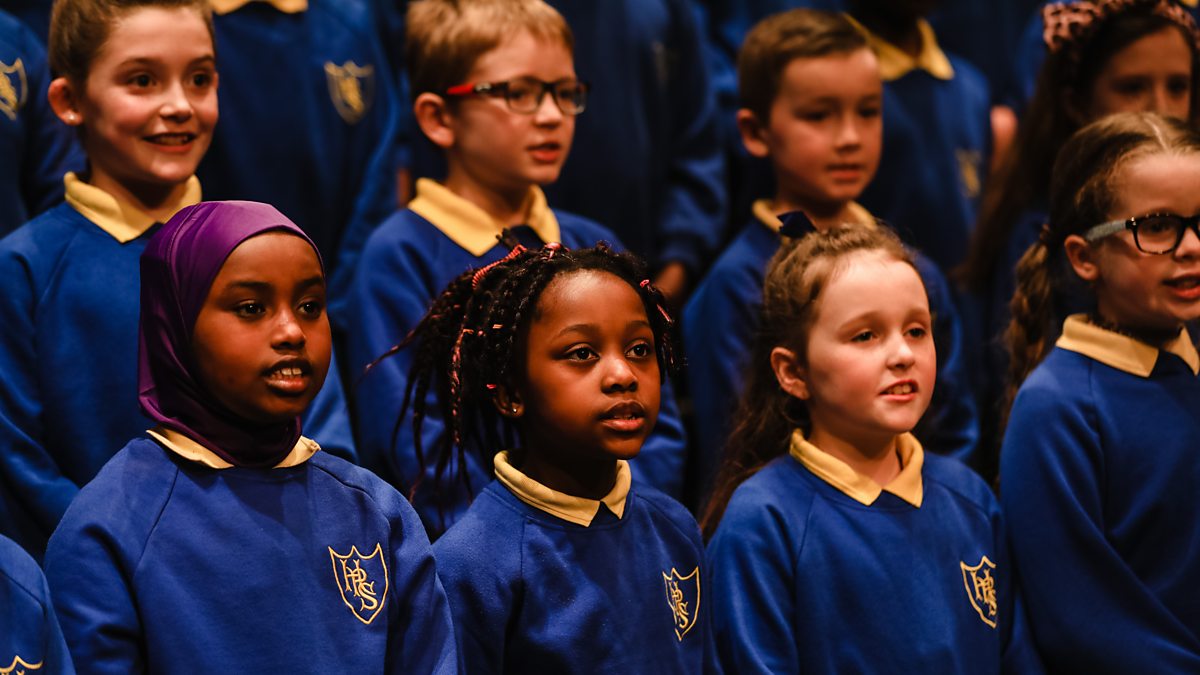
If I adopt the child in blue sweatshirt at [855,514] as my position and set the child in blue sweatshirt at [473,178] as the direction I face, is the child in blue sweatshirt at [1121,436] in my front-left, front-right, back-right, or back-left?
back-right

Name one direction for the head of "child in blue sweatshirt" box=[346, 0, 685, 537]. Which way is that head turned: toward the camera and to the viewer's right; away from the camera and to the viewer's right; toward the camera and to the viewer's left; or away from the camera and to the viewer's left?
toward the camera and to the viewer's right

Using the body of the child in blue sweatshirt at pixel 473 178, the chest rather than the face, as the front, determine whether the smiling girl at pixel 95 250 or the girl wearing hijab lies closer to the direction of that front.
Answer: the girl wearing hijab

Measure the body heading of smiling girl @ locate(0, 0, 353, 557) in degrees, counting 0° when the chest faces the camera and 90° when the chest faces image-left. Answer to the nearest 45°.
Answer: approximately 315°

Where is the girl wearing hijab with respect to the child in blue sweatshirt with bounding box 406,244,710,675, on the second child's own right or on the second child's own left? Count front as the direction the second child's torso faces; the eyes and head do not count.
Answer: on the second child's own right

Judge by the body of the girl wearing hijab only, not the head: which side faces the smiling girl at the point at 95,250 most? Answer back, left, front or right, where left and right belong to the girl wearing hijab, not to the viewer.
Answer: back

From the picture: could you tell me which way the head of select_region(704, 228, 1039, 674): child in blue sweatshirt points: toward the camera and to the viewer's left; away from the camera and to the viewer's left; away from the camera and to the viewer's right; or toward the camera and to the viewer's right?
toward the camera and to the viewer's right

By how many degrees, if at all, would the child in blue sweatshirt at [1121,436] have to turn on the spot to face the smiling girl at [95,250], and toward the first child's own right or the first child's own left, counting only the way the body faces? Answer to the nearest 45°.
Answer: approximately 90° to the first child's own right

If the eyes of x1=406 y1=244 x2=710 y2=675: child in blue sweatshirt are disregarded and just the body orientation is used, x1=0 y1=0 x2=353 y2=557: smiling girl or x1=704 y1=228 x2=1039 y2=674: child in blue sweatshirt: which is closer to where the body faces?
the child in blue sweatshirt

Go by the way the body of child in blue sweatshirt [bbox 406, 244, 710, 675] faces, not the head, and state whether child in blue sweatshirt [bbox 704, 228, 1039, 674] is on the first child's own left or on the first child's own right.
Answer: on the first child's own left

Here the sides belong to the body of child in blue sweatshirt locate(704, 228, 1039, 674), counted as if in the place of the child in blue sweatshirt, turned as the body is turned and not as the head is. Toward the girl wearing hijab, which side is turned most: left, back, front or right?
right

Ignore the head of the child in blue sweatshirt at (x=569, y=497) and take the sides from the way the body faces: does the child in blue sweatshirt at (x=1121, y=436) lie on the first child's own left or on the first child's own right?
on the first child's own left

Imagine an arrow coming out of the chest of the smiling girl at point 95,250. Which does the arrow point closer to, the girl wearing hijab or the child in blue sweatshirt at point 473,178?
the girl wearing hijab

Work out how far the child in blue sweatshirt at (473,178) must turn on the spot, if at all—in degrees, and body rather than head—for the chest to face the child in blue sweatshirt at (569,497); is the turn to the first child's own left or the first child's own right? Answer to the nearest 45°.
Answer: approximately 45° to the first child's own right

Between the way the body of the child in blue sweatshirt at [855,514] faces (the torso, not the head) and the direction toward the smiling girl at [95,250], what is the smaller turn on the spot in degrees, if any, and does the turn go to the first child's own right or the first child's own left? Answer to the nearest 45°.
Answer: approximately 135° to the first child's own right
